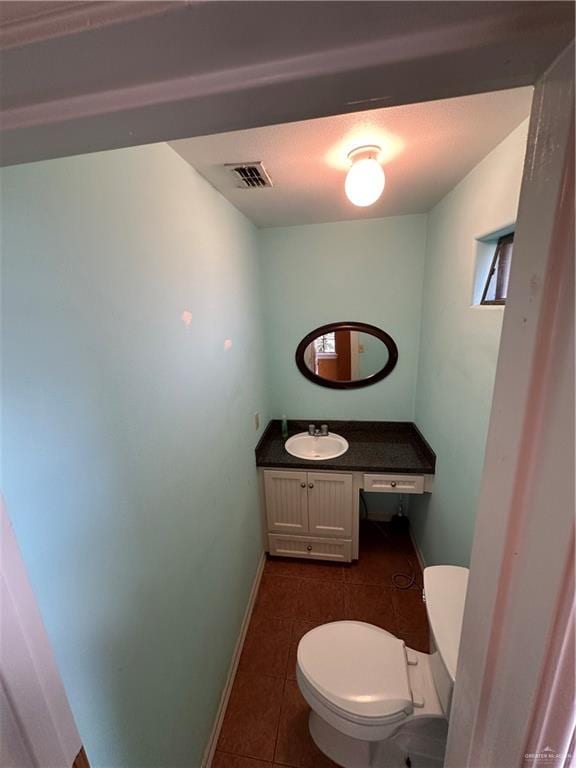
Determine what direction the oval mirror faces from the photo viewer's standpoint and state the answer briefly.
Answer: facing the viewer

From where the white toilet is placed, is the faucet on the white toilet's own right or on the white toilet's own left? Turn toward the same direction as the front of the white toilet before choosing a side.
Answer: on the white toilet's own right

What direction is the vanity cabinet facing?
toward the camera

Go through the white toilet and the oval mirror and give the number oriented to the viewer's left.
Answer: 1

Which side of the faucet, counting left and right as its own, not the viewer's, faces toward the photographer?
front

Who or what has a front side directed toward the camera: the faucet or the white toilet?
the faucet

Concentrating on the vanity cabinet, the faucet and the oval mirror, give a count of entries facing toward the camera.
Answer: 3

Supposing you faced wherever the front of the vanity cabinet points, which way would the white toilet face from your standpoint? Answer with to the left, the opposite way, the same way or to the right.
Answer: to the right

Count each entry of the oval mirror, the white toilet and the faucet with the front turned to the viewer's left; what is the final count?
1

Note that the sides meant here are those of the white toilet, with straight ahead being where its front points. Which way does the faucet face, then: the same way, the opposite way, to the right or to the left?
to the left

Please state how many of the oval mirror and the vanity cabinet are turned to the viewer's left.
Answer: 0

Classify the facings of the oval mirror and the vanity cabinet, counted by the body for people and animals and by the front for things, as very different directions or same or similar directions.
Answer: same or similar directions
